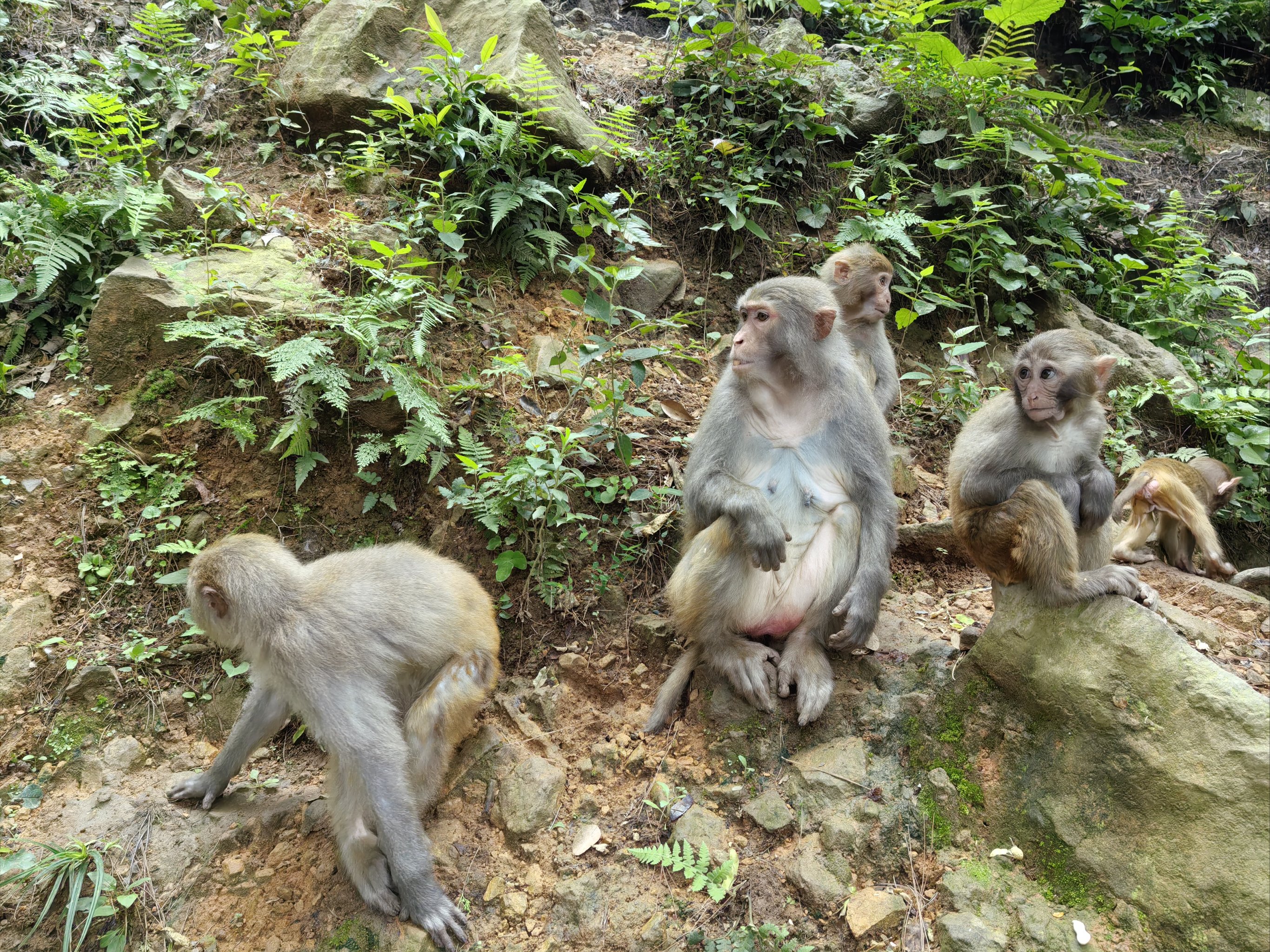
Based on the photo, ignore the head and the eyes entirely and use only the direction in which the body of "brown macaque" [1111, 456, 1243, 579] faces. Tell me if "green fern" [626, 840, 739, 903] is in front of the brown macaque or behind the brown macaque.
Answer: behind

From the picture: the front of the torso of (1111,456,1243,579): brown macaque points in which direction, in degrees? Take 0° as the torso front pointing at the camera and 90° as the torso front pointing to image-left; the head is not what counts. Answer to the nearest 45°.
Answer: approximately 225°

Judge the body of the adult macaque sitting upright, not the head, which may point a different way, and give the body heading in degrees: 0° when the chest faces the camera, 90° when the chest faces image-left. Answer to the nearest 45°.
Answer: approximately 0°

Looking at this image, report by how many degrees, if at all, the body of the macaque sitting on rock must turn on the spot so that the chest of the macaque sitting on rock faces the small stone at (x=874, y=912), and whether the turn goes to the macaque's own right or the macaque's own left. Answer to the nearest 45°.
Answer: approximately 45° to the macaque's own right

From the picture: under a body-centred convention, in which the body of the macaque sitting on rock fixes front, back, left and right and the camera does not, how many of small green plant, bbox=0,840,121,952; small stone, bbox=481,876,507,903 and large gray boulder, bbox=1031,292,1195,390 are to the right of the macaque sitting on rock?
2

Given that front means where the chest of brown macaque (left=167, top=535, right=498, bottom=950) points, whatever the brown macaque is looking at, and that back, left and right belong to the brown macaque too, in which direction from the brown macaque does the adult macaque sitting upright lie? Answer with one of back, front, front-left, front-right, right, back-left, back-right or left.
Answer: back

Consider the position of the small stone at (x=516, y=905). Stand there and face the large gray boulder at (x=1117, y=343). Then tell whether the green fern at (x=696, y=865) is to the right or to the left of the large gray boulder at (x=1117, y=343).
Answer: right

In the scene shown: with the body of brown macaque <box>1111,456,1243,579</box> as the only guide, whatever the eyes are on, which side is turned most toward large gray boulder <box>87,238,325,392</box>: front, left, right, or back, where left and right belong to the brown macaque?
back

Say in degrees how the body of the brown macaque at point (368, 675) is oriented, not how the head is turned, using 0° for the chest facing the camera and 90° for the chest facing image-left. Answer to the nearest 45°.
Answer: approximately 90°

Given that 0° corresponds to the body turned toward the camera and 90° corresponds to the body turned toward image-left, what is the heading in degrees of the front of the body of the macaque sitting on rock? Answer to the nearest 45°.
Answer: approximately 315°

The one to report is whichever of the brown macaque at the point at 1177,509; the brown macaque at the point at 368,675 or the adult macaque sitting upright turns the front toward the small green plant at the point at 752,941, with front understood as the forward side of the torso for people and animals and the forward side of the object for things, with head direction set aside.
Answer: the adult macaque sitting upright

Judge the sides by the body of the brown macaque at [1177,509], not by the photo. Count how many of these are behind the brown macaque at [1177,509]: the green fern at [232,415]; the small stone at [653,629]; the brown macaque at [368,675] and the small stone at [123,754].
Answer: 4

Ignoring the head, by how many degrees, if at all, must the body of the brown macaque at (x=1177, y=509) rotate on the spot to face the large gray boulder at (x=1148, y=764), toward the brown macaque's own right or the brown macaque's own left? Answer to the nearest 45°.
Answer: approximately 135° to the brown macaque's own right
